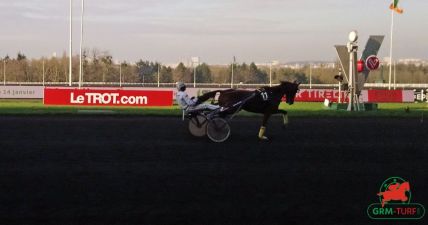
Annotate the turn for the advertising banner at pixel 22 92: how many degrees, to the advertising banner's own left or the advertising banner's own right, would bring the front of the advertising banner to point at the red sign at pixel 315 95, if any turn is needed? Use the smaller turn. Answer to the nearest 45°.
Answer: approximately 90° to the advertising banner's own left

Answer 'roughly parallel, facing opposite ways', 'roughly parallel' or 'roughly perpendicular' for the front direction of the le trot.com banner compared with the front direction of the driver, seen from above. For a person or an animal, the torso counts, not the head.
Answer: roughly perpendicular

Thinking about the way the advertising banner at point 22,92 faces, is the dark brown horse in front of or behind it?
in front

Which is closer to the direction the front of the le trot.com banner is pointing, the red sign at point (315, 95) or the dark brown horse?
the dark brown horse

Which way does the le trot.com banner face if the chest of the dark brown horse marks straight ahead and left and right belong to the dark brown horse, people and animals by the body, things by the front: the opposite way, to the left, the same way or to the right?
to the right

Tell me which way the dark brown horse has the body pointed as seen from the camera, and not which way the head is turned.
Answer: to the viewer's right

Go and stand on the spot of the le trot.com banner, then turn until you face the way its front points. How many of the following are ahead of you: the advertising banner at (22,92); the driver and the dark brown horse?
2

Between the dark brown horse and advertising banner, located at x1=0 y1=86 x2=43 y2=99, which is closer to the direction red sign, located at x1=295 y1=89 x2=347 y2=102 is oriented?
the dark brown horse

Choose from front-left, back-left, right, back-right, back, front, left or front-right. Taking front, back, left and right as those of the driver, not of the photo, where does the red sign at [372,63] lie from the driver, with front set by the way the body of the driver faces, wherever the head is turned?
front-left

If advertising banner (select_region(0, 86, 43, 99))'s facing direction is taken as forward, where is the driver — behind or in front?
in front

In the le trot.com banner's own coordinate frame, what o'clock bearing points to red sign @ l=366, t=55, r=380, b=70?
The red sign is roughly at 10 o'clock from the le trot.com banner.

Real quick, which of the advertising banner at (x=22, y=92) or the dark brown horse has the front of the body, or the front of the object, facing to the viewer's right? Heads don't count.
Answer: the dark brown horse

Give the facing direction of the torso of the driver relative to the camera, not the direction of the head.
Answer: to the viewer's right

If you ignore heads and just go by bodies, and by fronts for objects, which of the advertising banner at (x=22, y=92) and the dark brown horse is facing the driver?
the advertising banner

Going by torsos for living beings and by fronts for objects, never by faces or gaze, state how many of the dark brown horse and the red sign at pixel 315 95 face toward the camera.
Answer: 1
